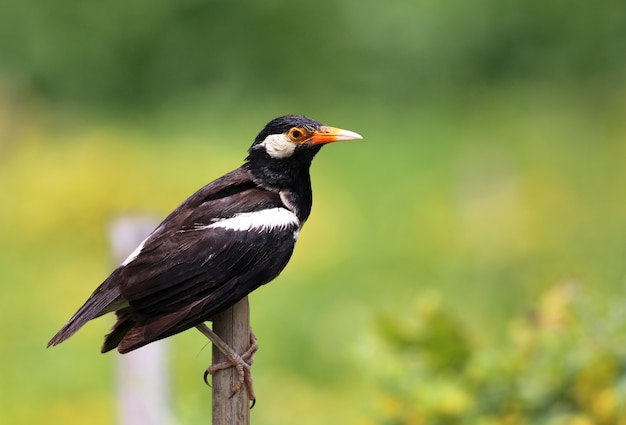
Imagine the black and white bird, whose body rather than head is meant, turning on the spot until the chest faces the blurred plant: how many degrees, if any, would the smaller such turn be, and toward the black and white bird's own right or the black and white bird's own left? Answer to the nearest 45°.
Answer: approximately 45° to the black and white bird's own left

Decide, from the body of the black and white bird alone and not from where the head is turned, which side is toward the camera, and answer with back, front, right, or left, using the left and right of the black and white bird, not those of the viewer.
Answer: right

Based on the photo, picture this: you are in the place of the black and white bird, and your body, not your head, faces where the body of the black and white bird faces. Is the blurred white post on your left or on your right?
on your left

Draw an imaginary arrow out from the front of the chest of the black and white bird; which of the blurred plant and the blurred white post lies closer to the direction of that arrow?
the blurred plant
